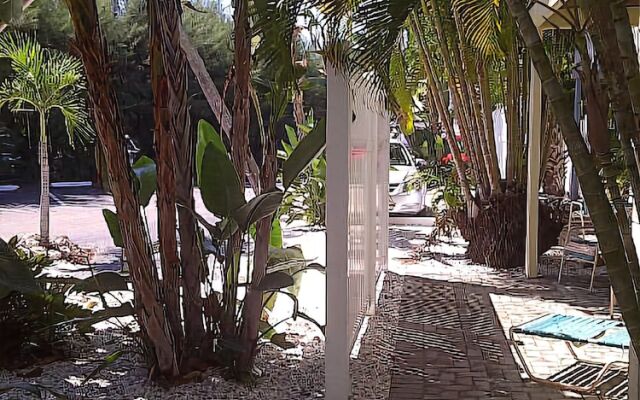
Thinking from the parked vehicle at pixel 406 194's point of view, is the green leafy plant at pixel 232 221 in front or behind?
in front

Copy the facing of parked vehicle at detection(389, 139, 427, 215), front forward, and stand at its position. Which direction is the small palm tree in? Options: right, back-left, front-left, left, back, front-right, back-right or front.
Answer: front-right

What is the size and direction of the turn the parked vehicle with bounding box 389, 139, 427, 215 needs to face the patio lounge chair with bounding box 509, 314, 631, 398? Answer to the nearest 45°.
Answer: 0° — it already faces it

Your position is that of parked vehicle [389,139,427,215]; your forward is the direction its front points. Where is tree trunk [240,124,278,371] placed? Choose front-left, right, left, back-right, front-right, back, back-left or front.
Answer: front

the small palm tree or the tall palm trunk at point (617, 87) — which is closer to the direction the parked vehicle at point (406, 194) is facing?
the tall palm trunk

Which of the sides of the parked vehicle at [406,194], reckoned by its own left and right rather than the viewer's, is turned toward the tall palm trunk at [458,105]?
front

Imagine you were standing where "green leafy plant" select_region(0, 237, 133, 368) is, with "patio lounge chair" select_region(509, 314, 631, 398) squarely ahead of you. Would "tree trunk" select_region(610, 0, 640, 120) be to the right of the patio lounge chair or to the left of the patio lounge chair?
right

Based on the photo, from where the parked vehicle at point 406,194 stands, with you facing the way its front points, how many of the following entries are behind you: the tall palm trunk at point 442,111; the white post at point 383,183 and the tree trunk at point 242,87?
0

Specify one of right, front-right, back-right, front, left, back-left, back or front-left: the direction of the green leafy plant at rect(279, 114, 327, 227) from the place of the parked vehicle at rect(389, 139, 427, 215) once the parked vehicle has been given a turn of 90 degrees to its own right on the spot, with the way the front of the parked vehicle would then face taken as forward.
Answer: front-left

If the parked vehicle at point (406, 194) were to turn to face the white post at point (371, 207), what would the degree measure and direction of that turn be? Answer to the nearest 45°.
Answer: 0° — it already faces it

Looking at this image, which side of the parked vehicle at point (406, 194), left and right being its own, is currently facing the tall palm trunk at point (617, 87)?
front

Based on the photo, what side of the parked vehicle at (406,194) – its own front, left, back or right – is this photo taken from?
front

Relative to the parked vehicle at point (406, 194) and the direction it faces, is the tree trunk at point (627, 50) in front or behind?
in front

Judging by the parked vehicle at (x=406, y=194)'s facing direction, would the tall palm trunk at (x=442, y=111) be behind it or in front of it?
in front

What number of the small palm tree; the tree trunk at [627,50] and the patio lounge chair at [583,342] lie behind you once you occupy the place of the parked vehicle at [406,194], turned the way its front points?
0

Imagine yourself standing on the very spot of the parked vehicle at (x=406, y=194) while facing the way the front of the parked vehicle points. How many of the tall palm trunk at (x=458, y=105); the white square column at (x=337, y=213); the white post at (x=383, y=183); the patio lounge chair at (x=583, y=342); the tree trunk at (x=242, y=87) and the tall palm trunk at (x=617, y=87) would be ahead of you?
6

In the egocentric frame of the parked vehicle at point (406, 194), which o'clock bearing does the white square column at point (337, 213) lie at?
The white square column is roughly at 12 o'clock from the parked vehicle.
